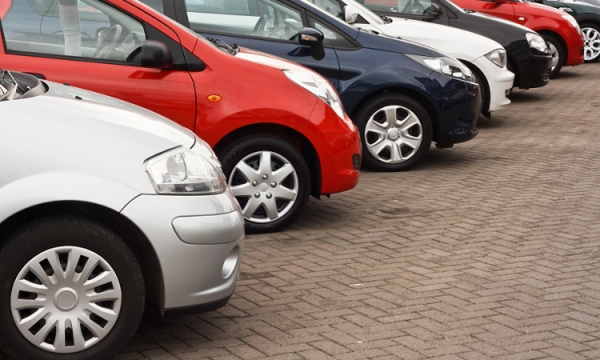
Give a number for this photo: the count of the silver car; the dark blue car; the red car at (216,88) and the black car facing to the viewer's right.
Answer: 4

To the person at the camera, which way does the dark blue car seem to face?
facing to the right of the viewer

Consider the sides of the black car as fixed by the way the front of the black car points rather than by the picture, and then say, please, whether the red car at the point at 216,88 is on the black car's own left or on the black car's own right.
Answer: on the black car's own right

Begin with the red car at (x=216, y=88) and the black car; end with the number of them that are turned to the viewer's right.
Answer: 2

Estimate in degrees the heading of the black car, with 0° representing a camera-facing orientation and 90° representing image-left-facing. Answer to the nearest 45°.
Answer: approximately 270°

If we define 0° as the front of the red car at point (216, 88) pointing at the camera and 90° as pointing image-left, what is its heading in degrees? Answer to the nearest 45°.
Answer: approximately 270°

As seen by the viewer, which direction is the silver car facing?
to the viewer's right

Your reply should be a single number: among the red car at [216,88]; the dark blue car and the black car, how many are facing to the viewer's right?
3

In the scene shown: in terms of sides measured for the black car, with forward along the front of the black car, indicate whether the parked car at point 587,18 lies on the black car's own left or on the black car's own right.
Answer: on the black car's own left

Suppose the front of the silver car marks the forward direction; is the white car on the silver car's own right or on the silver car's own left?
on the silver car's own left
